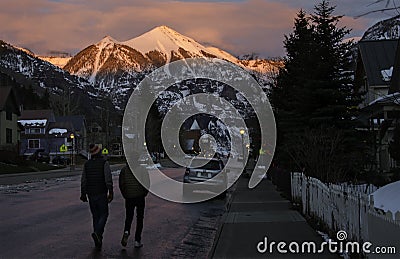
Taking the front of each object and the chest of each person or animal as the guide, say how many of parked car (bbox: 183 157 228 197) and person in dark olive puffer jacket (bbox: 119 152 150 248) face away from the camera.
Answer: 2

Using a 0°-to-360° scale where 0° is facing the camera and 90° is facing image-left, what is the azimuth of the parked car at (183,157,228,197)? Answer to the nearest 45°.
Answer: approximately 180°

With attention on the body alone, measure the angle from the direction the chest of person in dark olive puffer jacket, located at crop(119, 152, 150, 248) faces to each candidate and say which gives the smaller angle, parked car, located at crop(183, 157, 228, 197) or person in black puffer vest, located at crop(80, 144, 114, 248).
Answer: the parked car

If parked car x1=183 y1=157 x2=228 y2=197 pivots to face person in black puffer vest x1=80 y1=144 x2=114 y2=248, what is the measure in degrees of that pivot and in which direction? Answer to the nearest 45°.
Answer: approximately 180°

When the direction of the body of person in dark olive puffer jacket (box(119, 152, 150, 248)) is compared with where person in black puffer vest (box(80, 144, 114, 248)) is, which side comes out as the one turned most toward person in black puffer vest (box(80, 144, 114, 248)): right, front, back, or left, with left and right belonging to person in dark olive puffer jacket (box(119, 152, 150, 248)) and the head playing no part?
left

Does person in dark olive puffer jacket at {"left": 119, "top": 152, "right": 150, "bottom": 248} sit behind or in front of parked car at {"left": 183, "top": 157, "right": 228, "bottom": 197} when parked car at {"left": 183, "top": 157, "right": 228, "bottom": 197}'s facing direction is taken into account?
behind

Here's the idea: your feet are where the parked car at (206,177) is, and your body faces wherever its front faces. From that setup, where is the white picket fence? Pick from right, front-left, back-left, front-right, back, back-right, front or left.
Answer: back

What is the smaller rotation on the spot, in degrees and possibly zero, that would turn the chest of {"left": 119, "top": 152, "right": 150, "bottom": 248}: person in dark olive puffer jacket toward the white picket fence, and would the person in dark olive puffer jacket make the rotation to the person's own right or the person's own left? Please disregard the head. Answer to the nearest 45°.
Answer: approximately 135° to the person's own right

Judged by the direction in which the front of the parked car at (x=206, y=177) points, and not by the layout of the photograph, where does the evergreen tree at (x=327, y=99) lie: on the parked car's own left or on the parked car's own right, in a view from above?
on the parked car's own right

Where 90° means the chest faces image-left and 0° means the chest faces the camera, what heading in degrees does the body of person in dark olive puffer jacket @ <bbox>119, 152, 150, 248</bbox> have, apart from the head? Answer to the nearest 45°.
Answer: approximately 180°
